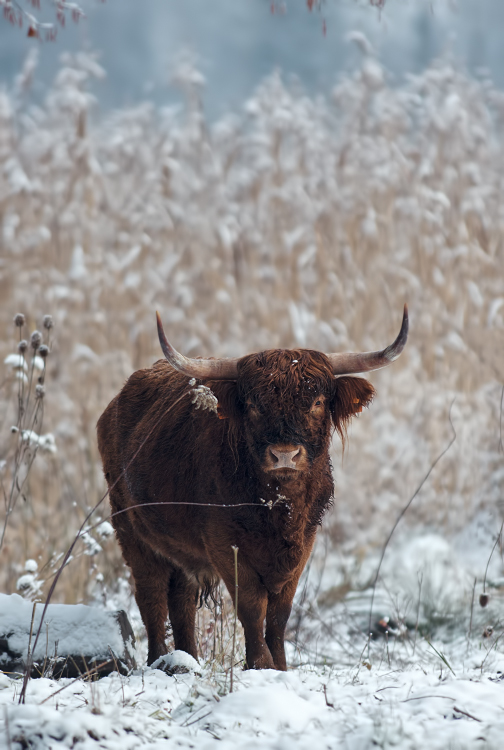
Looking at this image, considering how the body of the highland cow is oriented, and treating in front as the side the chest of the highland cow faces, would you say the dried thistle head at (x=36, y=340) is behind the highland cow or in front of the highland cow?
behind

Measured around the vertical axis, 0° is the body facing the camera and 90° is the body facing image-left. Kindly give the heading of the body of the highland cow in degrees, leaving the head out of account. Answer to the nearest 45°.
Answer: approximately 315°

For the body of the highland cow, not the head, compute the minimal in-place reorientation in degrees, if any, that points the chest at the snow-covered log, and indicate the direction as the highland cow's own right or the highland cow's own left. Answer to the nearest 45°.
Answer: approximately 135° to the highland cow's own right
